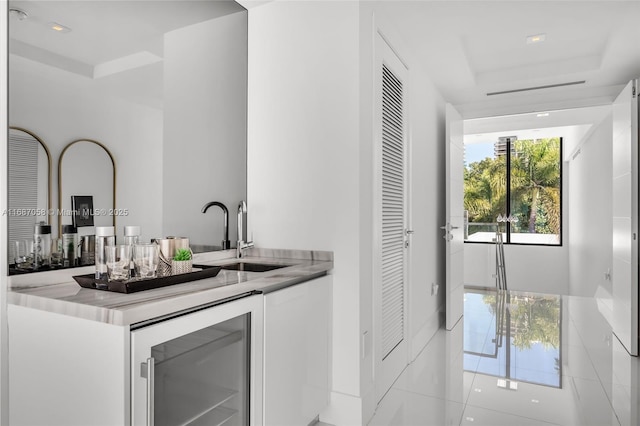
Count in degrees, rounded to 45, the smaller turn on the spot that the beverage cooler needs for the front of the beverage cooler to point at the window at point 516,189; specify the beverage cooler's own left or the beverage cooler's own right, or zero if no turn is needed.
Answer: approximately 90° to the beverage cooler's own left

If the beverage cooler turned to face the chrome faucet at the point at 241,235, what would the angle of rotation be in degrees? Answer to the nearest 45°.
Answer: approximately 135° to its left

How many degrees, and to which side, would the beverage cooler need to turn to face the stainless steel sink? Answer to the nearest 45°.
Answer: approximately 135° to its left

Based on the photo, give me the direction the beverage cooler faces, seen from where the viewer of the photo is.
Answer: facing the viewer and to the right of the viewer

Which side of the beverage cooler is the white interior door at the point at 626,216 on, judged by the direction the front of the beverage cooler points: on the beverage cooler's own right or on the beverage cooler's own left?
on the beverage cooler's own left
